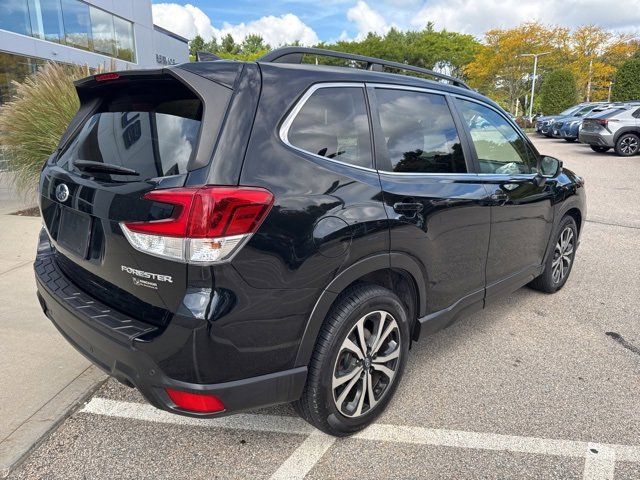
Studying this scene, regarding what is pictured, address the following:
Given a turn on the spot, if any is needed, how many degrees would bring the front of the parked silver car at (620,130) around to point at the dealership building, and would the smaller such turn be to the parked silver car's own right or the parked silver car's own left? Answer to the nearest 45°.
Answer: approximately 135° to the parked silver car's own left

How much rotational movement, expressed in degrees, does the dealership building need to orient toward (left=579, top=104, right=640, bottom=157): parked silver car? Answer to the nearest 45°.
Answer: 0° — it already faces it

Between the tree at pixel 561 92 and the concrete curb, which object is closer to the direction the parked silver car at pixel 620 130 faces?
the tree

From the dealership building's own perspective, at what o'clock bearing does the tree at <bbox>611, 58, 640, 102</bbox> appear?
The tree is roughly at 11 o'clock from the dealership building.

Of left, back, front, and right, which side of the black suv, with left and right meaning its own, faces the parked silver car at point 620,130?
front

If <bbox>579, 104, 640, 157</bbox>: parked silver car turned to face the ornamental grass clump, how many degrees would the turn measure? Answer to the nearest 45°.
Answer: approximately 180°

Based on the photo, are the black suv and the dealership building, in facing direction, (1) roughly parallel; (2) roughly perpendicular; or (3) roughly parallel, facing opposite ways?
roughly perpendicular

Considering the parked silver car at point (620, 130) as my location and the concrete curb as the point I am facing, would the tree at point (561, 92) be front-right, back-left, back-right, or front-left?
back-right

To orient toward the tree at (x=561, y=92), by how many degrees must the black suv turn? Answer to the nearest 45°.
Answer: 0° — it already faces it

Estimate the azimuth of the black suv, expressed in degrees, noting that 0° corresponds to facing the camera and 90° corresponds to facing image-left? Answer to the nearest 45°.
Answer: approximately 225°

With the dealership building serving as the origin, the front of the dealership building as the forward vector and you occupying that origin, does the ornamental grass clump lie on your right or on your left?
on your right

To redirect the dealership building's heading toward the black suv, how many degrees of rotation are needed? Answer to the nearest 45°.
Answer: approximately 45° to its right

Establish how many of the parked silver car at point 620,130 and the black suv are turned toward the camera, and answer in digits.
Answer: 0

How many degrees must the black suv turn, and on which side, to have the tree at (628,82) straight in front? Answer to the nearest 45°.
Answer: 0° — it already faces it

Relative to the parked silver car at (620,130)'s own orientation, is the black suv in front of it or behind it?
behind

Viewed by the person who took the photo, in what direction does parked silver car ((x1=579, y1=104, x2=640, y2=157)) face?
facing away from the viewer and to the right of the viewer
